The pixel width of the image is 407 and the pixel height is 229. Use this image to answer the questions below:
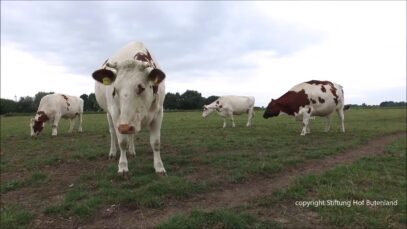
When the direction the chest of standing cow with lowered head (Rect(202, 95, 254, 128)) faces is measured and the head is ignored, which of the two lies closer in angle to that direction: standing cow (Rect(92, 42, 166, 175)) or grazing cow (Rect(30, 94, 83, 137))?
the grazing cow

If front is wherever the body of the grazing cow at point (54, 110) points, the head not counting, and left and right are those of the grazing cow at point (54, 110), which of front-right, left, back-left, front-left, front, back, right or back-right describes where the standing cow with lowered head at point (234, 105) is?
back-left

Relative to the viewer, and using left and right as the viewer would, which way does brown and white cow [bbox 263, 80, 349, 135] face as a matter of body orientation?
facing to the left of the viewer

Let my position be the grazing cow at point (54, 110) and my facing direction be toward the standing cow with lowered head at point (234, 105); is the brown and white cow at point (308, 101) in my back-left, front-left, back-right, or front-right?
front-right

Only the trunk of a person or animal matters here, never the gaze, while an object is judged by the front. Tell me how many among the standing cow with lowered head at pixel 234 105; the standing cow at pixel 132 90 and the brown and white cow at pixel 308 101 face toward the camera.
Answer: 1

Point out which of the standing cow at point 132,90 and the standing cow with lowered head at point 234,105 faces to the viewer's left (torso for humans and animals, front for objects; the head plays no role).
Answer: the standing cow with lowered head

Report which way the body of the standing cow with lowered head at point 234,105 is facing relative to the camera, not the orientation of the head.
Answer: to the viewer's left

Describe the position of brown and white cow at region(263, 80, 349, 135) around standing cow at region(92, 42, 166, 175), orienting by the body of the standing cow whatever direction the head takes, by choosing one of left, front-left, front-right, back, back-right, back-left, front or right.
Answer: back-left

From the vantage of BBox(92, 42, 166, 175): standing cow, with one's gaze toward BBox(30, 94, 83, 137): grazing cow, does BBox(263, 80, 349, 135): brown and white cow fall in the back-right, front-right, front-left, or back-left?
front-right

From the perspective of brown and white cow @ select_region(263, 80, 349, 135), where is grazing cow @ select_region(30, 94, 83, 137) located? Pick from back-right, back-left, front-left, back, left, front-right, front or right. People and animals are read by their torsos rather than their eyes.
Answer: front

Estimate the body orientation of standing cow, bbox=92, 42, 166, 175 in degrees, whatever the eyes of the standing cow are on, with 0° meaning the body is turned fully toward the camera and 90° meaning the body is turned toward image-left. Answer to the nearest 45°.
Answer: approximately 0°

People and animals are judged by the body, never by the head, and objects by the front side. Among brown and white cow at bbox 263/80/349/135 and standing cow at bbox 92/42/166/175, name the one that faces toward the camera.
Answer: the standing cow

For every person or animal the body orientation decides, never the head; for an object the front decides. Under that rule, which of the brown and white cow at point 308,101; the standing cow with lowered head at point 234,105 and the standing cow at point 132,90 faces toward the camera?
the standing cow at point 132,90

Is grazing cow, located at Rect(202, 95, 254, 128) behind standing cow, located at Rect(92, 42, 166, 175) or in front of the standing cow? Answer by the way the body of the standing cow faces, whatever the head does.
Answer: behind

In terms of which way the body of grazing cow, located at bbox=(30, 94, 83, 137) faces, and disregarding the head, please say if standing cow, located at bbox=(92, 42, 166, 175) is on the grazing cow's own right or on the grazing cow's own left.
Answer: on the grazing cow's own left
